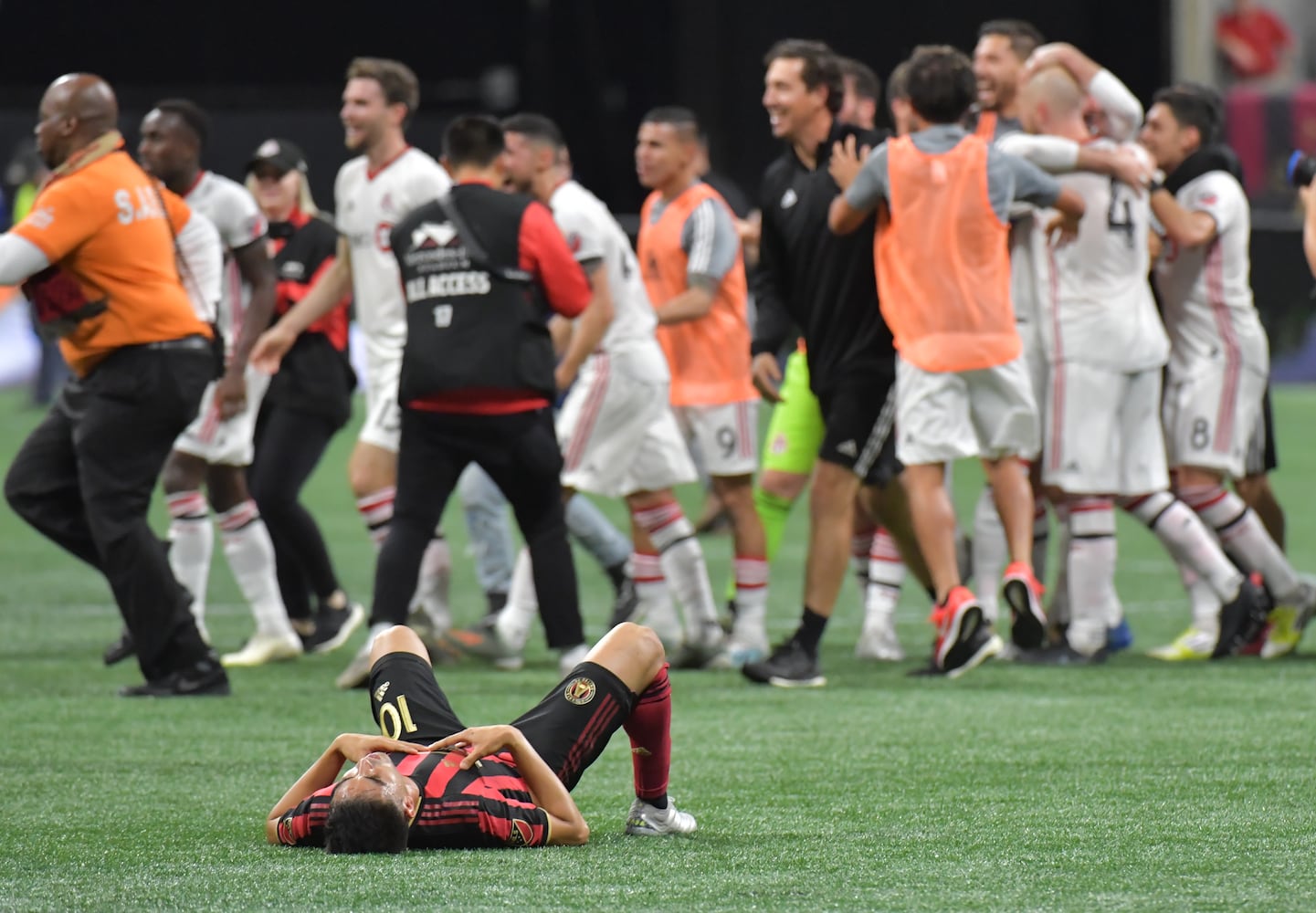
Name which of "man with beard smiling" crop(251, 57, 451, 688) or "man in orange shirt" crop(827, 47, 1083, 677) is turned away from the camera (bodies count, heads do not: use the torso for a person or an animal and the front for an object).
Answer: the man in orange shirt

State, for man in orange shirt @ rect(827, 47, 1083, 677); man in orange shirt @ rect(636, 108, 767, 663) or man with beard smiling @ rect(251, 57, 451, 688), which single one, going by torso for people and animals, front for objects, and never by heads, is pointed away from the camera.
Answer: man in orange shirt @ rect(827, 47, 1083, 677)

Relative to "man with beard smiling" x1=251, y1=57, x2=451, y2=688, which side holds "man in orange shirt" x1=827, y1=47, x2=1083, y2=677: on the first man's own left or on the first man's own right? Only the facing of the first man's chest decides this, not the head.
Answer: on the first man's own left

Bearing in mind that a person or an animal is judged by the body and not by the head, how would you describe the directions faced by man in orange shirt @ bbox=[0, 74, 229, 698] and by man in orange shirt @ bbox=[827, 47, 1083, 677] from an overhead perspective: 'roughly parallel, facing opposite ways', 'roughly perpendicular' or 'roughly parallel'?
roughly perpendicular

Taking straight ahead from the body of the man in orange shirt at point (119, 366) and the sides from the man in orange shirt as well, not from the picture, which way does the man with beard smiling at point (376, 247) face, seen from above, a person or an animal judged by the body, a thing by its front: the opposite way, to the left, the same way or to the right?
to the left

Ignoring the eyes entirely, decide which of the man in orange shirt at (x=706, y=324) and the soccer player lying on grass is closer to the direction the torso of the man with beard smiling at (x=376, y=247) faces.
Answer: the soccer player lying on grass

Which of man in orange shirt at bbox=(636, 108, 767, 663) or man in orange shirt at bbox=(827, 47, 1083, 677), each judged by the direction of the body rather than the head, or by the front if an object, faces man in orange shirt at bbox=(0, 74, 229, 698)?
man in orange shirt at bbox=(636, 108, 767, 663)

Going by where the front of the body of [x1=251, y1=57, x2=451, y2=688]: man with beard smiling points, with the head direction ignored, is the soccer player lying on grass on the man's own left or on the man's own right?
on the man's own left

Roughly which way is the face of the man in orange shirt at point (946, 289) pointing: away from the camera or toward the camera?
away from the camera

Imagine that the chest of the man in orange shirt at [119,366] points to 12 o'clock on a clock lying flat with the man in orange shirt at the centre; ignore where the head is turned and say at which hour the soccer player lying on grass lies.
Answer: The soccer player lying on grass is roughly at 7 o'clock from the man in orange shirt.

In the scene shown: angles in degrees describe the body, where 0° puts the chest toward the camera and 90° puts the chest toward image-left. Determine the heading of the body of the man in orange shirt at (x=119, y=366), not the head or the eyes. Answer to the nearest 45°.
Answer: approximately 135°

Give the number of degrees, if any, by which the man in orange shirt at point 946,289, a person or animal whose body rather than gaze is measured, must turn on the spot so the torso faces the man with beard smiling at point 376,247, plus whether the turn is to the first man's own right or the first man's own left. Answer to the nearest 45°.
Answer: approximately 90° to the first man's own left

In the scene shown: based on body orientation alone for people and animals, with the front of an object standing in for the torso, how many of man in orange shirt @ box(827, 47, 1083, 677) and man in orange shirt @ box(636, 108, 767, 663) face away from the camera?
1

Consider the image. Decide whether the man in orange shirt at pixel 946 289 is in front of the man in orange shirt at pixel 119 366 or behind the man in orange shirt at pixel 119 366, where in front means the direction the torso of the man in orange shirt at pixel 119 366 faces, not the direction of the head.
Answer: behind

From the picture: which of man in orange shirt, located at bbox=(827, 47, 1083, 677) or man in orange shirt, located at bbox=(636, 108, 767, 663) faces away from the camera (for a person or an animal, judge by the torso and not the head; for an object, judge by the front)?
man in orange shirt, located at bbox=(827, 47, 1083, 677)

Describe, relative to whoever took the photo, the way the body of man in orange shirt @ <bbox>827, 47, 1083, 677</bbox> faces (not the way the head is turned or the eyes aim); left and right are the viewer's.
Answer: facing away from the viewer
